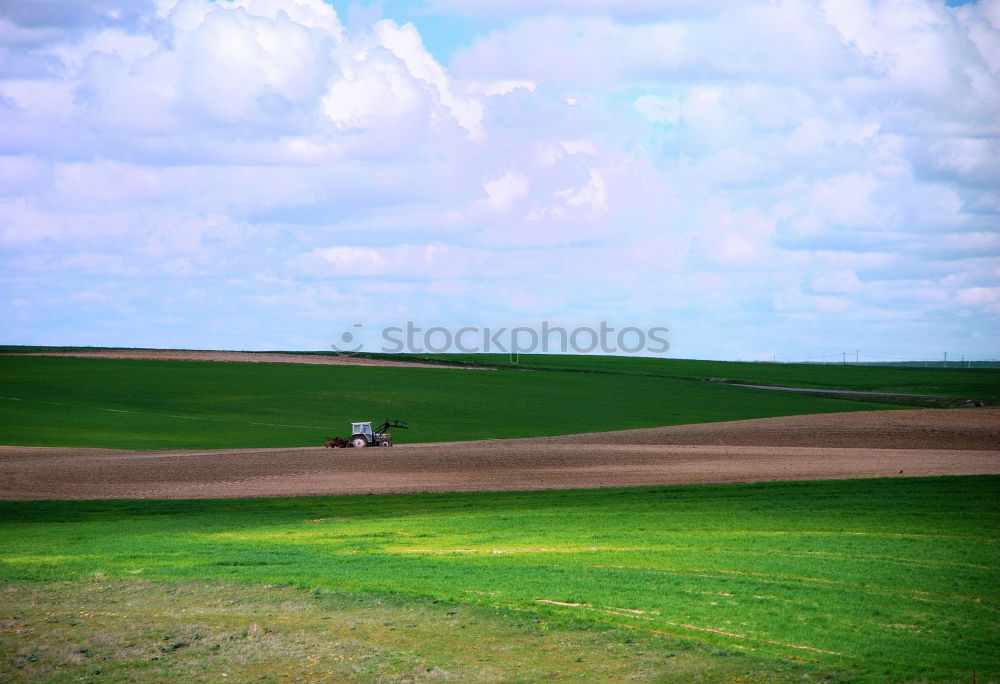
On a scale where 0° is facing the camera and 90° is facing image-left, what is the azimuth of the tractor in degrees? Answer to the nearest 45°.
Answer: approximately 270°
